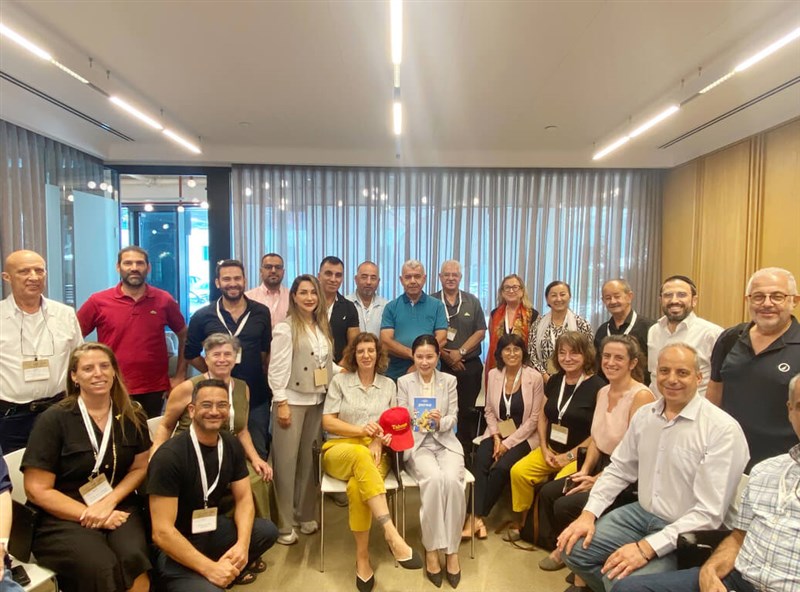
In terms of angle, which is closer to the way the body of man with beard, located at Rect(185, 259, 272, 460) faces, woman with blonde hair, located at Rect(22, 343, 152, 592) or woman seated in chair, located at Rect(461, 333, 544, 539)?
the woman with blonde hair

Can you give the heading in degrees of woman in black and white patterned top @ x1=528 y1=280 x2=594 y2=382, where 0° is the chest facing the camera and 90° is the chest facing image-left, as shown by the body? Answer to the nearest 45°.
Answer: approximately 0°

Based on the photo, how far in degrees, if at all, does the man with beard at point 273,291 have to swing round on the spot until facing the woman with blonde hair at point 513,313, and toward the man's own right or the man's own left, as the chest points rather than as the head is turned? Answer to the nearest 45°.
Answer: approximately 90° to the man's own left

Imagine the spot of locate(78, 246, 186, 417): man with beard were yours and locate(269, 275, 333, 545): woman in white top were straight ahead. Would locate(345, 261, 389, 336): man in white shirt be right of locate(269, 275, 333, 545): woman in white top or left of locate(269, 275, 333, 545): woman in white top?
left

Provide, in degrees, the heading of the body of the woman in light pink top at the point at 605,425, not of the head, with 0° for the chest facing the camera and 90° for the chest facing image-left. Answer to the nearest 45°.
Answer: approximately 45°

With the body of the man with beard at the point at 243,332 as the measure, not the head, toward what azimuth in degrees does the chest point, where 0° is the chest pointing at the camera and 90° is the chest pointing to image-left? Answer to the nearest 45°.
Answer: approximately 0°

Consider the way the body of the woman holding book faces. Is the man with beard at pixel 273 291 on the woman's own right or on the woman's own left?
on the woman's own right
